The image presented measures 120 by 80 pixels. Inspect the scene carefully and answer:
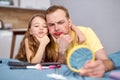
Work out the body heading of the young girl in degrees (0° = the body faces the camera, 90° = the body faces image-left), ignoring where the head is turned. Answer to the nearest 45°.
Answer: approximately 0°
